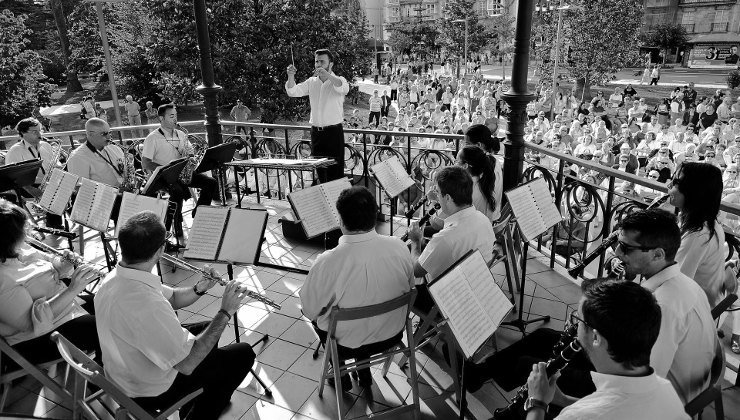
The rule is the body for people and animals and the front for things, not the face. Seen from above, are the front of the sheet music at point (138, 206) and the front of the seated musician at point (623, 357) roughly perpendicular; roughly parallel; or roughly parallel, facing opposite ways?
roughly parallel, facing opposite ways

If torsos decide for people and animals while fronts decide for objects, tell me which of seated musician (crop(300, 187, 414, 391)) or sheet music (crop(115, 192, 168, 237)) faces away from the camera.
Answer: the seated musician

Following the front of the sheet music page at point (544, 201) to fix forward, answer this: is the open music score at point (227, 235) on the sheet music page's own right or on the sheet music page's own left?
on the sheet music page's own right

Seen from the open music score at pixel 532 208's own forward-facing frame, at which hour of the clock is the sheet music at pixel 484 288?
The sheet music is roughly at 2 o'clock from the open music score.

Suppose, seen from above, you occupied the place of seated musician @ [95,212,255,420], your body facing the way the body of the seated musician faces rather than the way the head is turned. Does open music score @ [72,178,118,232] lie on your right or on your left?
on your left

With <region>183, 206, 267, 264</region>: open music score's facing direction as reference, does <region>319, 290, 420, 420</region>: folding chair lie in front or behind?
in front

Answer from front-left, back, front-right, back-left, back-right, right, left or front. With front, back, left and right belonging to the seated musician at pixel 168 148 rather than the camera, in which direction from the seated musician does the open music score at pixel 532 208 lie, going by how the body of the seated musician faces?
front

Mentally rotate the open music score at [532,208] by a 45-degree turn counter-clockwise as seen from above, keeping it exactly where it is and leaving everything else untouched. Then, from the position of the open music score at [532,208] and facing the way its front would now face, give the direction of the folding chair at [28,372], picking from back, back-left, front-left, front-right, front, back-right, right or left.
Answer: back-right

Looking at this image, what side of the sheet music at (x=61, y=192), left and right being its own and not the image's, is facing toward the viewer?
front

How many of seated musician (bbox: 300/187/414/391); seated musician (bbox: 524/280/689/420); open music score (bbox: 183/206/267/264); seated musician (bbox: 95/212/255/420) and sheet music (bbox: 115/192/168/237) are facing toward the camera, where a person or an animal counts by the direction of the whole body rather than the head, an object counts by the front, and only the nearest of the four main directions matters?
2

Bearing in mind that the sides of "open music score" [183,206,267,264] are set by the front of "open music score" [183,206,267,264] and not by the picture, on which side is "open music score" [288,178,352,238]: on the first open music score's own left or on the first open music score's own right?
on the first open music score's own left

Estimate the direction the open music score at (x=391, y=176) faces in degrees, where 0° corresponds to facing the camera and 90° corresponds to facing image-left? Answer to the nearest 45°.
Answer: approximately 315°

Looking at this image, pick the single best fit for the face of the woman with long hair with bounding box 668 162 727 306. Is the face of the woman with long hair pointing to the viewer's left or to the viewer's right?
to the viewer's left

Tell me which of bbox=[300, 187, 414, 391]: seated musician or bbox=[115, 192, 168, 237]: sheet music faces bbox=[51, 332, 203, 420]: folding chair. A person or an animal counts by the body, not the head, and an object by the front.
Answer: the sheet music

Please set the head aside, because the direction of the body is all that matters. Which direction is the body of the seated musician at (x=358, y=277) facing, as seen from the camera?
away from the camera

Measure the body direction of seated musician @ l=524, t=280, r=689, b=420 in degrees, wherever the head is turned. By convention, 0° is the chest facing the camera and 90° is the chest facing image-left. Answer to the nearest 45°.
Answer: approximately 135°

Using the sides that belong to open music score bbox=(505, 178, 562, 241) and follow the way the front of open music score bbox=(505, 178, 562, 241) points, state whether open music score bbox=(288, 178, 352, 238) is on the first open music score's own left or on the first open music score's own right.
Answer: on the first open music score's own right

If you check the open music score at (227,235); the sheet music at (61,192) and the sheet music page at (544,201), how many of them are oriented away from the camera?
0

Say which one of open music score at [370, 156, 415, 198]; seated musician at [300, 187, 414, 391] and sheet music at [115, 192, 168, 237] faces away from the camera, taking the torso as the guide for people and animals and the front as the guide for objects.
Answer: the seated musician

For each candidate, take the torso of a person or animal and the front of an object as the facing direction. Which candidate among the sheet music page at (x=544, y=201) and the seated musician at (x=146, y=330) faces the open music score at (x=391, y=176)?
the seated musician

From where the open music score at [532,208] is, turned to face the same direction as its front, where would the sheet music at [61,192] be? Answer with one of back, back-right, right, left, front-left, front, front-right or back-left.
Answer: back-right

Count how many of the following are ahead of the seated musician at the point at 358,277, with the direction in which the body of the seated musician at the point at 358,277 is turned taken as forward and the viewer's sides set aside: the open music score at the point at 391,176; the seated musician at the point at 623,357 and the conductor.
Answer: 2
